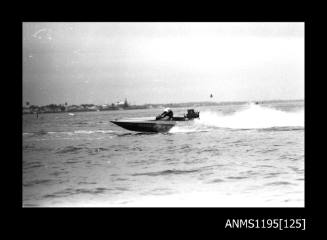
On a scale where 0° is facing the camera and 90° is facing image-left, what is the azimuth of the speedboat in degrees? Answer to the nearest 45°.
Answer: approximately 90°

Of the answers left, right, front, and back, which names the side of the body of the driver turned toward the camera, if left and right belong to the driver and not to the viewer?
left
